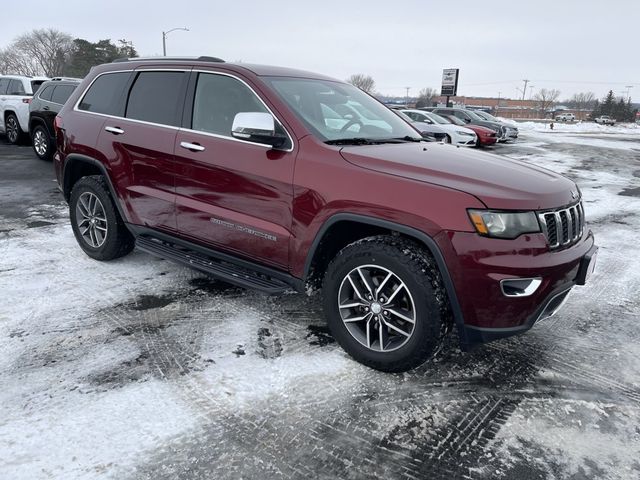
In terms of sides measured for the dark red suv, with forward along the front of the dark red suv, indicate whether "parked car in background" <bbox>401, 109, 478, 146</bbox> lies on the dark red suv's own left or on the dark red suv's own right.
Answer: on the dark red suv's own left

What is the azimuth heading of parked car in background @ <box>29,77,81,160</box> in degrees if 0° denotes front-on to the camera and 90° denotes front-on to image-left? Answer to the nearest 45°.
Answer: approximately 315°

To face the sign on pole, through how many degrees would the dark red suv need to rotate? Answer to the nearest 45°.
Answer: approximately 135° to its left

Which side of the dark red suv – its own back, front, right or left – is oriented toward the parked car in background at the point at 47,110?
back

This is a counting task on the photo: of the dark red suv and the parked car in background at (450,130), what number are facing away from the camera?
0

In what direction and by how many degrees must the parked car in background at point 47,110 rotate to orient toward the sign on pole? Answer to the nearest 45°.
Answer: approximately 90° to its left

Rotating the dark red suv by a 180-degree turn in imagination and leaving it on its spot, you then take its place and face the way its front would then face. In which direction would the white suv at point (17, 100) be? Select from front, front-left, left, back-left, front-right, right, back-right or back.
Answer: front

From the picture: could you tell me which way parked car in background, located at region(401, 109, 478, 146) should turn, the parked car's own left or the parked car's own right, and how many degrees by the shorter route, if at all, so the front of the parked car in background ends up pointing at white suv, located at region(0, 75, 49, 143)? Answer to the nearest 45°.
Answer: approximately 90° to the parked car's own right

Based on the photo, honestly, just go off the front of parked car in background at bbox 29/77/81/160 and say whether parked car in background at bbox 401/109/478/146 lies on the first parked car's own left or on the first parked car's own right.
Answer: on the first parked car's own left

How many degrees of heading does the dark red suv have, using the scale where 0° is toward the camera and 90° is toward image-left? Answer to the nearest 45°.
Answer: approximately 315°
